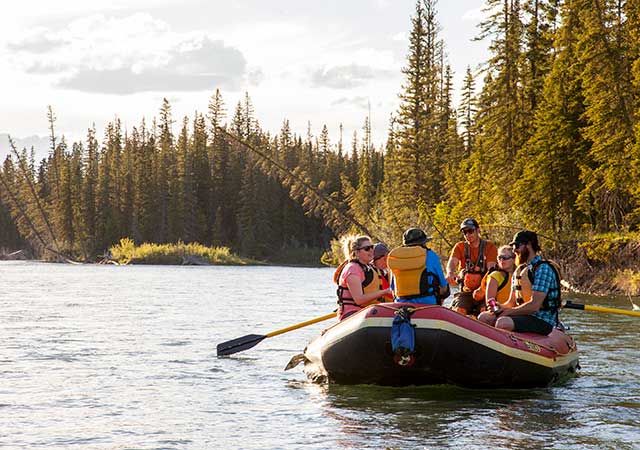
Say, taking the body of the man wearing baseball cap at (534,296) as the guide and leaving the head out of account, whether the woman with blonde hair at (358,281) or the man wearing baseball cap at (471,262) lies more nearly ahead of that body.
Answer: the woman with blonde hair

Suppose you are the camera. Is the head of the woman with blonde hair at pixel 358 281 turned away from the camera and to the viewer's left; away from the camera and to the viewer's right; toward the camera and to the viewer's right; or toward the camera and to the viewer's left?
toward the camera and to the viewer's right

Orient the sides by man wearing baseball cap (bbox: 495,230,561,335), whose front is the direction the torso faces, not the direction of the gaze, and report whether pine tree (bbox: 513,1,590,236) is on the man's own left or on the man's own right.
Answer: on the man's own right

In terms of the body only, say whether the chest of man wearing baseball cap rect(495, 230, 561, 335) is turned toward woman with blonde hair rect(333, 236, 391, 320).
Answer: yes

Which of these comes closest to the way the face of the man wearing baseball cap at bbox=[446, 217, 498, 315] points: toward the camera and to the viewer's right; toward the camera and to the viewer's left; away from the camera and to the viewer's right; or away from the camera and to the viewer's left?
toward the camera and to the viewer's left

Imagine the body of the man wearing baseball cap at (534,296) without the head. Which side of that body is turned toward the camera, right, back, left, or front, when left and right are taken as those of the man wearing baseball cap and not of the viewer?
left

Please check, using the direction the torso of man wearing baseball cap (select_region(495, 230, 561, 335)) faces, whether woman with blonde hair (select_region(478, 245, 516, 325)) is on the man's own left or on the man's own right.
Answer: on the man's own right

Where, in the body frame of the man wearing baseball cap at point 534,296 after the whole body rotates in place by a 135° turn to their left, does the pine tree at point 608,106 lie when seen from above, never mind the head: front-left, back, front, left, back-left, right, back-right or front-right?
back-left

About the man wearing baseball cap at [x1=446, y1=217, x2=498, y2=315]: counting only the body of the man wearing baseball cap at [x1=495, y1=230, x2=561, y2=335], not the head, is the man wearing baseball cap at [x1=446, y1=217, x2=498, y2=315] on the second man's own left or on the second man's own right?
on the second man's own right
